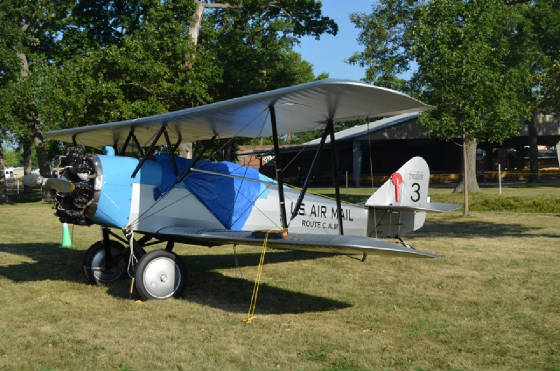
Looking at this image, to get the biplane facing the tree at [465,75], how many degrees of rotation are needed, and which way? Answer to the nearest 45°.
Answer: approximately 180°

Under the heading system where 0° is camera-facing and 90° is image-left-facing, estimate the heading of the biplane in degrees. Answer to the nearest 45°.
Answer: approximately 45°
